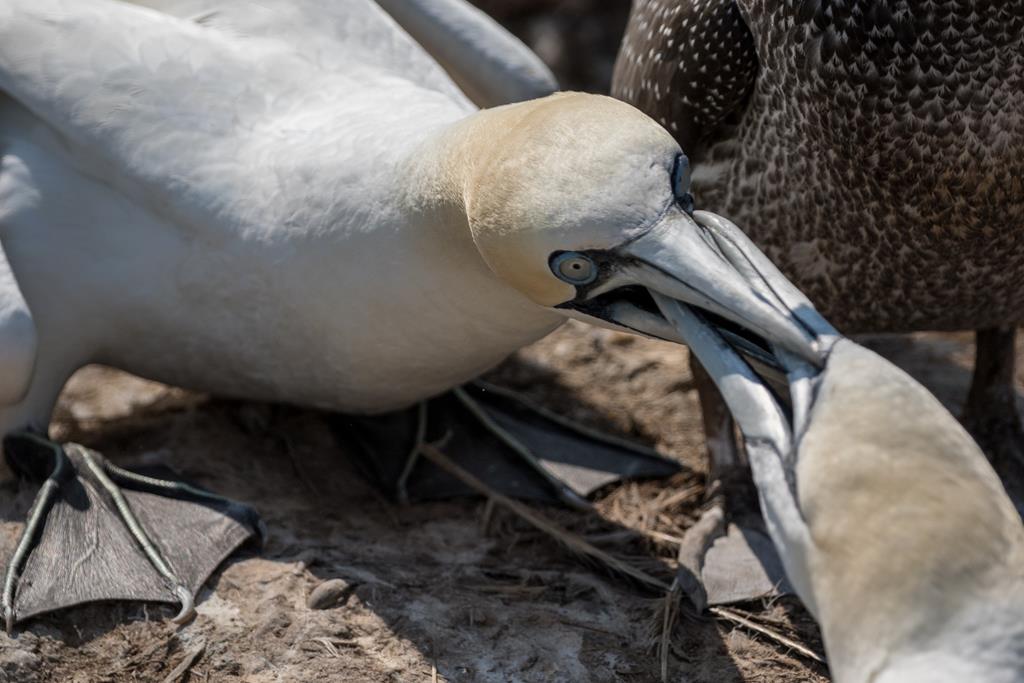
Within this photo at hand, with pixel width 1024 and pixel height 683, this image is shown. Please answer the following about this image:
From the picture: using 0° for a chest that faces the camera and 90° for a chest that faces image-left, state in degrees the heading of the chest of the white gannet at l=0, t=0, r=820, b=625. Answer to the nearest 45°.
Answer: approximately 315°

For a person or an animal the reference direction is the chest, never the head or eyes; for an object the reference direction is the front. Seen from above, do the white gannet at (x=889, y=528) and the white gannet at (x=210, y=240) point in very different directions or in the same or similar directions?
very different directions

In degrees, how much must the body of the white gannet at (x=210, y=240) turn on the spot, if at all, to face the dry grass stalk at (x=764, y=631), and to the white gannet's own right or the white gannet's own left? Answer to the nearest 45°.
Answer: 0° — it already faces it

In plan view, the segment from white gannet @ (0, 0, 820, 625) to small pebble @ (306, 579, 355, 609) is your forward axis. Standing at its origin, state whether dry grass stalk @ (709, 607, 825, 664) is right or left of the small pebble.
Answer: left
